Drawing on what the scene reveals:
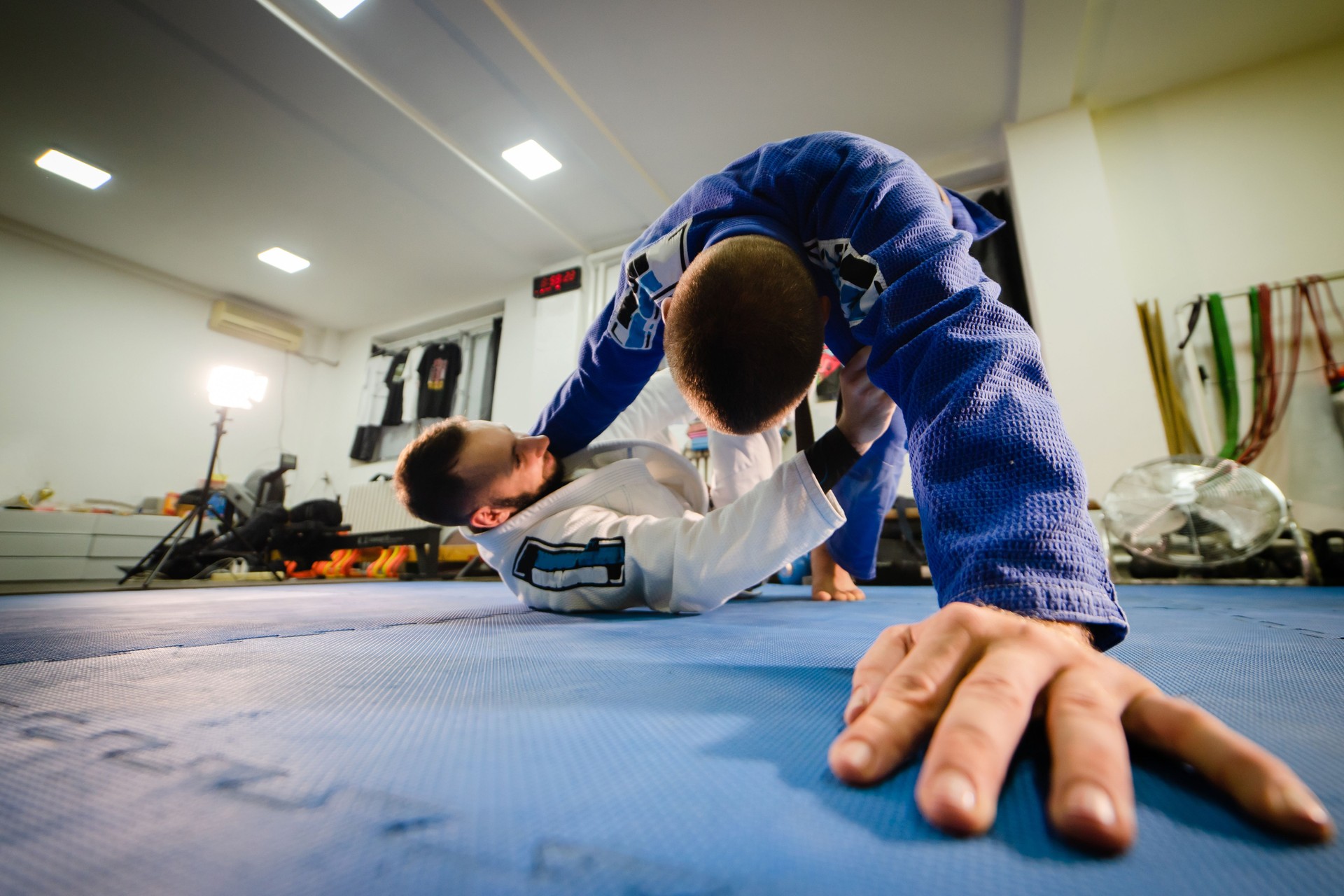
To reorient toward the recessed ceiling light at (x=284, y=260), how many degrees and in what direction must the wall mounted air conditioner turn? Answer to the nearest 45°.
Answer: approximately 45° to its right

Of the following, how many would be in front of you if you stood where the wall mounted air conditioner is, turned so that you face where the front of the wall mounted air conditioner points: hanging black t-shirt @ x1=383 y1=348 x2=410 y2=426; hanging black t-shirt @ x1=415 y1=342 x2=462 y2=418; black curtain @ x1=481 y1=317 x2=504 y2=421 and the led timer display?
4

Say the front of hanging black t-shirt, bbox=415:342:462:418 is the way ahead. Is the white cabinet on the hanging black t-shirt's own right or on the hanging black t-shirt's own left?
on the hanging black t-shirt's own right

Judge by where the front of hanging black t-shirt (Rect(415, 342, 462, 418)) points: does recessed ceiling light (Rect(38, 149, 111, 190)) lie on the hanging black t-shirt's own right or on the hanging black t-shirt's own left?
on the hanging black t-shirt's own right

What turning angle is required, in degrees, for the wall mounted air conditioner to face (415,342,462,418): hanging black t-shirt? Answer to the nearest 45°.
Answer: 0° — it already faces it

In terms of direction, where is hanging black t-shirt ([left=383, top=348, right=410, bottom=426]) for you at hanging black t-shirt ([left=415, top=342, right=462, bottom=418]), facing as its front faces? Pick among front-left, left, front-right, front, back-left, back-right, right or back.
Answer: back-right

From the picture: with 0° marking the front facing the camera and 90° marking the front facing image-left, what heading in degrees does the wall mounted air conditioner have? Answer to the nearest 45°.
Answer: approximately 315°
